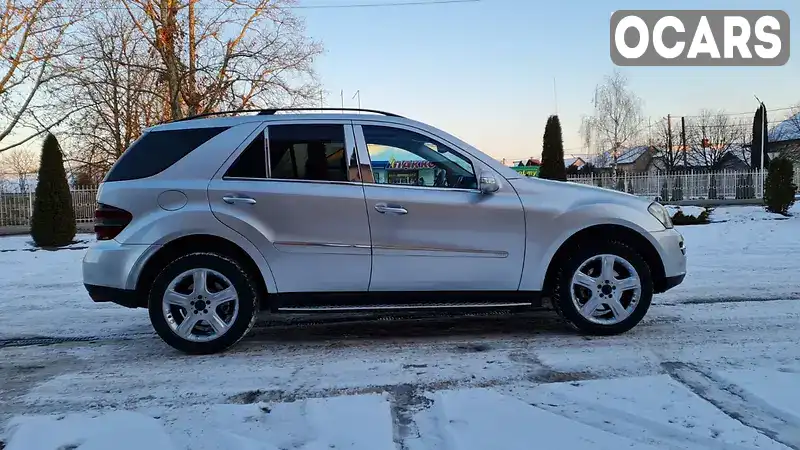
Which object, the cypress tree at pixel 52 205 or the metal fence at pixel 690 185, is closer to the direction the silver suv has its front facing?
the metal fence

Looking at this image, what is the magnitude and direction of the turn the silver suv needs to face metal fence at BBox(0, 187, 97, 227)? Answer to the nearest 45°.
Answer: approximately 135° to its left

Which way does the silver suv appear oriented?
to the viewer's right

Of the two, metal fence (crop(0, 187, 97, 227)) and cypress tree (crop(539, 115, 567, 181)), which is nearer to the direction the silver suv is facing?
the cypress tree

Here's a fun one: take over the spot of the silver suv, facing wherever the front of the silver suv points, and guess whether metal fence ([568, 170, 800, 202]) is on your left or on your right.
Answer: on your left

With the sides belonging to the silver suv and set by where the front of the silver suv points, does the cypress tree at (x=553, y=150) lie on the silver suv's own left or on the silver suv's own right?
on the silver suv's own left

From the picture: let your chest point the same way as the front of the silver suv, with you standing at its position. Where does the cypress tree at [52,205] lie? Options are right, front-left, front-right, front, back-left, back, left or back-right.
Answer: back-left

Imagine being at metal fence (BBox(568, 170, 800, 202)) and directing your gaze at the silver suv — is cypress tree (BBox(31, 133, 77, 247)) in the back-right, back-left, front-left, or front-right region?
front-right

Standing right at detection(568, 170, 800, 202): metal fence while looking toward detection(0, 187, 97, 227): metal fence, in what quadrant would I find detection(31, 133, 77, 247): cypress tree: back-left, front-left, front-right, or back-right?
front-left
